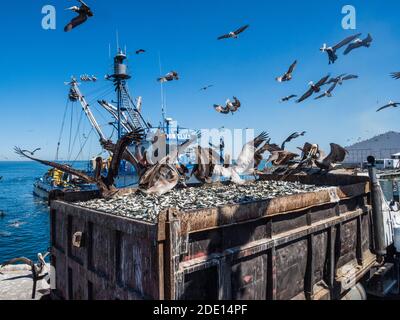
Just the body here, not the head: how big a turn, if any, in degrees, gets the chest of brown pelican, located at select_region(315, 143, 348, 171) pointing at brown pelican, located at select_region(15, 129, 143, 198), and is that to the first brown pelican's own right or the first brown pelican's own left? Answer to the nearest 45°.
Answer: approximately 45° to the first brown pelican's own left

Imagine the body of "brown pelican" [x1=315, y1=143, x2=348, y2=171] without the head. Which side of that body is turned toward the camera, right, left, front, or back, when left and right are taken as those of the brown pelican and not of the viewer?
left

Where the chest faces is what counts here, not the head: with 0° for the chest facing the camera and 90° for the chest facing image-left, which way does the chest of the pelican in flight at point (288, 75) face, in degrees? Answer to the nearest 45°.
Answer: approximately 90°

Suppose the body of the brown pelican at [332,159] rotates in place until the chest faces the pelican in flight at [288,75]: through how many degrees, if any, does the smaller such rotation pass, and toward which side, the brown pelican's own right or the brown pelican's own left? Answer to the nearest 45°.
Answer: approximately 90° to the brown pelican's own right

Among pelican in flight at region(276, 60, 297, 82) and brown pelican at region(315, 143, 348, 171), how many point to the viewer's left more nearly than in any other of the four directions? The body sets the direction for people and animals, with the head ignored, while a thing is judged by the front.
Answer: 2

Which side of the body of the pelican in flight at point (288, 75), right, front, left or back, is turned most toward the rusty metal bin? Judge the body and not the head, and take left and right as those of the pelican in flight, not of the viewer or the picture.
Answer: left
